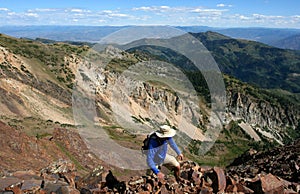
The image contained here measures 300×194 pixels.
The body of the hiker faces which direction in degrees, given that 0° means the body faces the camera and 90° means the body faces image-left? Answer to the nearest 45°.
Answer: approximately 315°
